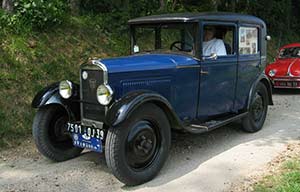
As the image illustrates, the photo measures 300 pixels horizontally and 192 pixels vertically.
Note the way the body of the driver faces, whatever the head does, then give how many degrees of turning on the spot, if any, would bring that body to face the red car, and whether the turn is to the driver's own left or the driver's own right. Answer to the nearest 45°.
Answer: approximately 135° to the driver's own right

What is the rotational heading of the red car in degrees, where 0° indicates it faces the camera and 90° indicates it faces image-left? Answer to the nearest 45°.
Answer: approximately 45°

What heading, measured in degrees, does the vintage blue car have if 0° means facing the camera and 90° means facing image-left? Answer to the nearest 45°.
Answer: approximately 45°

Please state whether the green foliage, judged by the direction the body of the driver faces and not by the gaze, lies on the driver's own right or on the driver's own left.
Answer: on the driver's own right

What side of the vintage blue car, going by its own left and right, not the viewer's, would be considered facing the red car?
back
